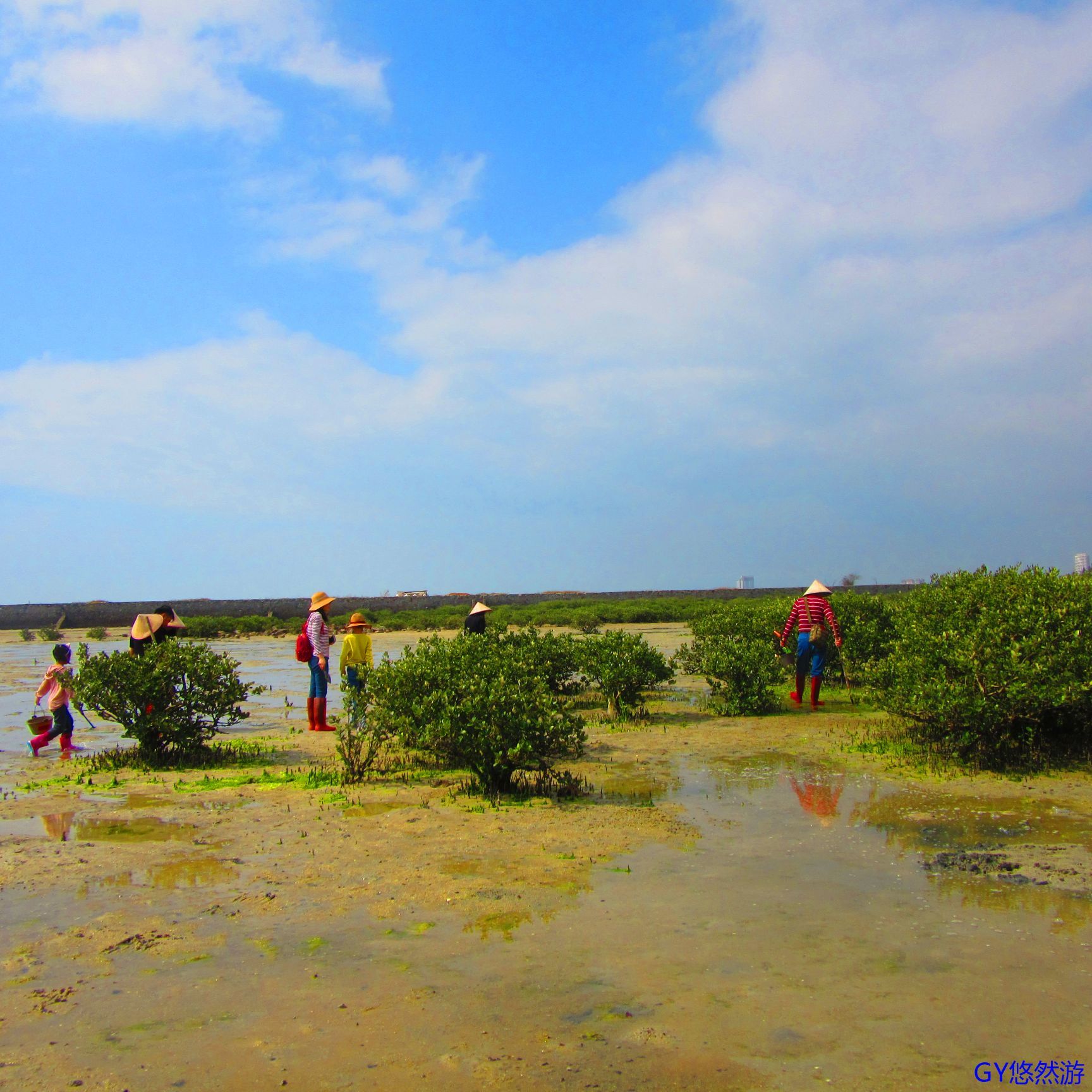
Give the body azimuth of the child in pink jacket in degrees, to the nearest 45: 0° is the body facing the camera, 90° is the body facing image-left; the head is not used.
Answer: approximately 270°

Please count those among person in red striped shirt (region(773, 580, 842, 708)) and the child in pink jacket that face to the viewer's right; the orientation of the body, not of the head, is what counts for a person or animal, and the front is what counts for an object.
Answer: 1

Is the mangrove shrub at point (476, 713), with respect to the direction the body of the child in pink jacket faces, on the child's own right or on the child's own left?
on the child's own right
